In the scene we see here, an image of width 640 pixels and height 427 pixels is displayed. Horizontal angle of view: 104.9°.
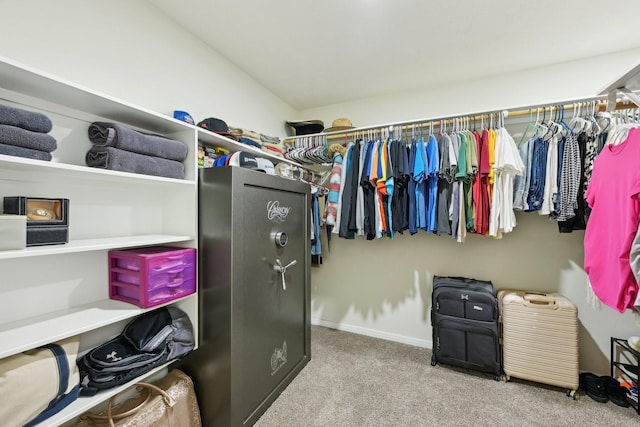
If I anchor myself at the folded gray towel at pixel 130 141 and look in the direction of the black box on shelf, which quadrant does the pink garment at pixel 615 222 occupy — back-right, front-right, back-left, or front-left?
back-left

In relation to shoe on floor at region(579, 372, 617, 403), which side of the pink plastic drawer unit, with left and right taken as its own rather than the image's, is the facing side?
front

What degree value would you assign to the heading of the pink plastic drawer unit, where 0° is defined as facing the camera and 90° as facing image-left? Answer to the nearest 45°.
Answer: approximately 315°

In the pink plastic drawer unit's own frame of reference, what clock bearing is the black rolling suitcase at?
The black rolling suitcase is roughly at 11 o'clock from the pink plastic drawer unit.

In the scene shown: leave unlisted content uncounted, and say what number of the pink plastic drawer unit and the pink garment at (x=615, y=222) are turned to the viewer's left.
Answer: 0

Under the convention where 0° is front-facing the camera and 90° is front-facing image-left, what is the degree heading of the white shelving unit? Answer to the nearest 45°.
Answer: approximately 315°

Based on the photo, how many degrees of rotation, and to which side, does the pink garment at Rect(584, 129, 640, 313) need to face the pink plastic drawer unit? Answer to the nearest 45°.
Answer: approximately 45° to its right

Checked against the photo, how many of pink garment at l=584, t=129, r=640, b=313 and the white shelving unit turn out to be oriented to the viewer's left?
0

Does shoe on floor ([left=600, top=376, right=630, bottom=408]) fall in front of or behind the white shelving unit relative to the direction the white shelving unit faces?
in front
